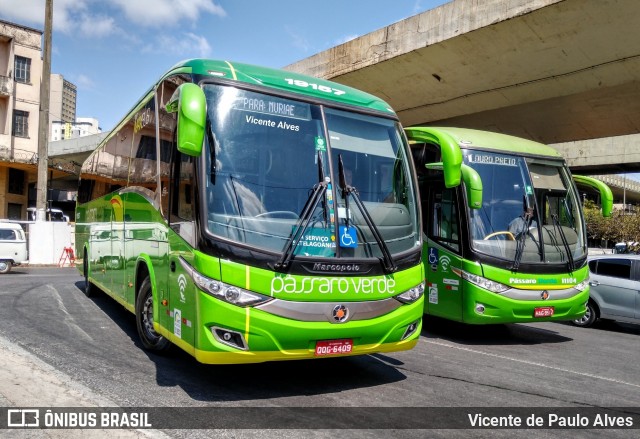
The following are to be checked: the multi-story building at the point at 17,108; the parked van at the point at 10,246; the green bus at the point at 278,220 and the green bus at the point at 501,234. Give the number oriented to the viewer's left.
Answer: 1

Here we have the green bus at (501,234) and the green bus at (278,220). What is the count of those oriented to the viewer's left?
0

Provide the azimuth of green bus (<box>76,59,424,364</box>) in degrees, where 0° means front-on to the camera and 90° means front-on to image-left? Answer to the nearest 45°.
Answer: approximately 315°

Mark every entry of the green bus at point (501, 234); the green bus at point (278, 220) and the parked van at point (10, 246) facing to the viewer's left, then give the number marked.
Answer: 1

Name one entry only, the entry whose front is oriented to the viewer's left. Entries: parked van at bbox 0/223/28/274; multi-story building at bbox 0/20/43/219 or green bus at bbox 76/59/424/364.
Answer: the parked van

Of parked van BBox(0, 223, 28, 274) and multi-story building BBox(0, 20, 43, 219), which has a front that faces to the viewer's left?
the parked van

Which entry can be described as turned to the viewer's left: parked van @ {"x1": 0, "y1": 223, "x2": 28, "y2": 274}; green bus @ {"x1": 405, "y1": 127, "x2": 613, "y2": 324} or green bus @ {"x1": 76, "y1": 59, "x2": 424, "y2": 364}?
the parked van

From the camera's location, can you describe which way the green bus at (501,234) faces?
facing the viewer and to the right of the viewer

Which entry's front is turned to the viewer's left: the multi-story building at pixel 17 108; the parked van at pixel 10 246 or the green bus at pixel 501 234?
the parked van

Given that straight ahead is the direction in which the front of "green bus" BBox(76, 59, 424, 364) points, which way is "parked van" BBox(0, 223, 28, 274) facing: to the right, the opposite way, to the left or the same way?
to the right

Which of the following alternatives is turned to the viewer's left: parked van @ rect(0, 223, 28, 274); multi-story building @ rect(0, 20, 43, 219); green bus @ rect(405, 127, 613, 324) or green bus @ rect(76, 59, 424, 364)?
the parked van

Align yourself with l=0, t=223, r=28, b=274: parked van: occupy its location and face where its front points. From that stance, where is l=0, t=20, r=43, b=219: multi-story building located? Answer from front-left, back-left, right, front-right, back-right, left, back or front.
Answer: right

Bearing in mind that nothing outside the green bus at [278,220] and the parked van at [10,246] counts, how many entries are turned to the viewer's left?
1

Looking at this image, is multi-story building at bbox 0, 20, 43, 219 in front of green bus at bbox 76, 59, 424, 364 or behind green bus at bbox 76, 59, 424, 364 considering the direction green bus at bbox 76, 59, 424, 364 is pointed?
behind

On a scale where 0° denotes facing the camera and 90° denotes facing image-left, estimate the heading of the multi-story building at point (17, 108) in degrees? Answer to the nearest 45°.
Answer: approximately 315°

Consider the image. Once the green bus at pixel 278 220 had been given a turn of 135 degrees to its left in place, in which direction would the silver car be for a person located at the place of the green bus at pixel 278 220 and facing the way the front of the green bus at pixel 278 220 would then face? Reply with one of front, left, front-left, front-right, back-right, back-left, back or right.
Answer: front-right

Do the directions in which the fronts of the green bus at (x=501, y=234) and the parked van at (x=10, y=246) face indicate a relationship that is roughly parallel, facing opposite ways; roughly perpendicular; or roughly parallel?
roughly perpendicular

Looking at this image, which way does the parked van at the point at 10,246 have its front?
to the viewer's left

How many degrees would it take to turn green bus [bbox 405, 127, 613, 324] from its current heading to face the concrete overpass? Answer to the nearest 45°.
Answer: approximately 135° to its left
